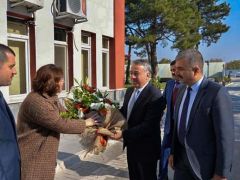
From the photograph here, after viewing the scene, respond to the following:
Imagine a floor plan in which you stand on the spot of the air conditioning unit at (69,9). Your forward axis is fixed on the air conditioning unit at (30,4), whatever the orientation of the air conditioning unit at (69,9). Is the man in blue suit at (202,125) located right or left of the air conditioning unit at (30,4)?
left

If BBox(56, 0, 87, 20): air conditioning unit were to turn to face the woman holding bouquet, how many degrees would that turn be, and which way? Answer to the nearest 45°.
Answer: approximately 45° to its right

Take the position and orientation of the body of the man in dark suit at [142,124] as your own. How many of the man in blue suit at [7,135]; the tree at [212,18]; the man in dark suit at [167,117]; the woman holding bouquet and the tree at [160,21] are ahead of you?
2

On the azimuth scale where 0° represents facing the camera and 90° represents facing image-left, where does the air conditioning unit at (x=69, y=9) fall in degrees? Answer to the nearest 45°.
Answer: approximately 315°

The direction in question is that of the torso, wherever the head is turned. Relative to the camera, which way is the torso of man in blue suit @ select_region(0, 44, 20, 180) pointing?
to the viewer's right

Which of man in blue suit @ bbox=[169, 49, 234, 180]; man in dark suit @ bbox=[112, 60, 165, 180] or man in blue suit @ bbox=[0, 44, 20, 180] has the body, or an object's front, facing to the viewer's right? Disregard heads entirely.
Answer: man in blue suit @ bbox=[0, 44, 20, 180]

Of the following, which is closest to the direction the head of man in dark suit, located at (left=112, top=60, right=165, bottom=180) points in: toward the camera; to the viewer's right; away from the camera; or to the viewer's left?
to the viewer's left

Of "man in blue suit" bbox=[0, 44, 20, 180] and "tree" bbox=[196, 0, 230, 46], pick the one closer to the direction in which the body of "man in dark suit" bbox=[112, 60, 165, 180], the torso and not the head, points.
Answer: the man in blue suit

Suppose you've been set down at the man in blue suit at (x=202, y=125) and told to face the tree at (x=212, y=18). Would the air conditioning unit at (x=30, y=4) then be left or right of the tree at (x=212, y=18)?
left

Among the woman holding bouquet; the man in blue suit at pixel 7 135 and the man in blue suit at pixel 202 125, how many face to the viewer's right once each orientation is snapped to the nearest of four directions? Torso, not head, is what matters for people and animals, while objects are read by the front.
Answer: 2

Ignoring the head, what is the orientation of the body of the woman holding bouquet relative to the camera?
to the viewer's right

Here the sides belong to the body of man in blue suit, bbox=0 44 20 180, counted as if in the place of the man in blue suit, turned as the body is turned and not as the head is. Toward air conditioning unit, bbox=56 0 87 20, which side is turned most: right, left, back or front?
left

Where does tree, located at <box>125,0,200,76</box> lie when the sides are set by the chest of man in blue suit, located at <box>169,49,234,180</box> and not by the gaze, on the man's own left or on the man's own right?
on the man's own right

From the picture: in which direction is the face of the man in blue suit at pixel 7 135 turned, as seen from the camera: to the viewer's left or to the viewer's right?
to the viewer's right

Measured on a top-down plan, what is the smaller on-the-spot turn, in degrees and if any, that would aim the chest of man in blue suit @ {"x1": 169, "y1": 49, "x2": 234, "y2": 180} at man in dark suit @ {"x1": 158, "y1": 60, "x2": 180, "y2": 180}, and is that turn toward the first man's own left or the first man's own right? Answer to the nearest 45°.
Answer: approximately 135° to the first man's own right
